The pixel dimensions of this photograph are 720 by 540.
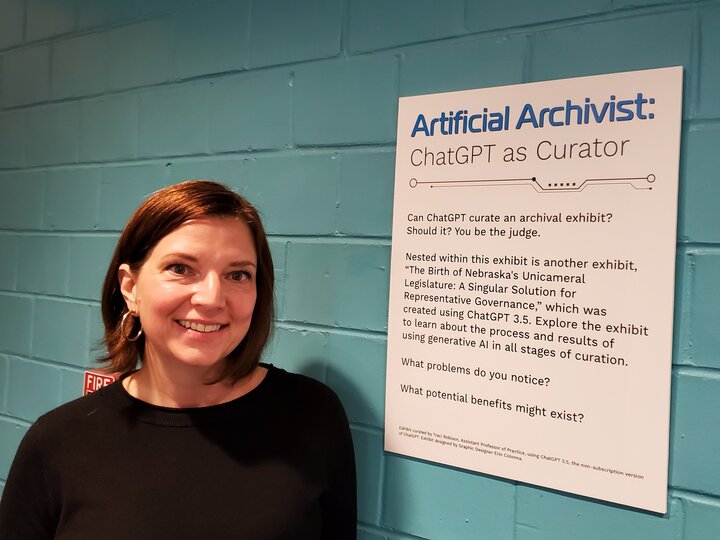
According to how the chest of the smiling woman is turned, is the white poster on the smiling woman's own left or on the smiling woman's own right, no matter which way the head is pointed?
on the smiling woman's own left

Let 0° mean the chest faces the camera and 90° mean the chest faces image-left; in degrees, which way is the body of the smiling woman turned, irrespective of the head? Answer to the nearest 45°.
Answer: approximately 0°
